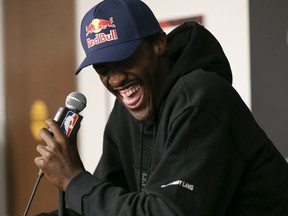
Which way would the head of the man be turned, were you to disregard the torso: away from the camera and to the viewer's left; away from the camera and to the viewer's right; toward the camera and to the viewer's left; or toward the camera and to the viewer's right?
toward the camera and to the viewer's left
